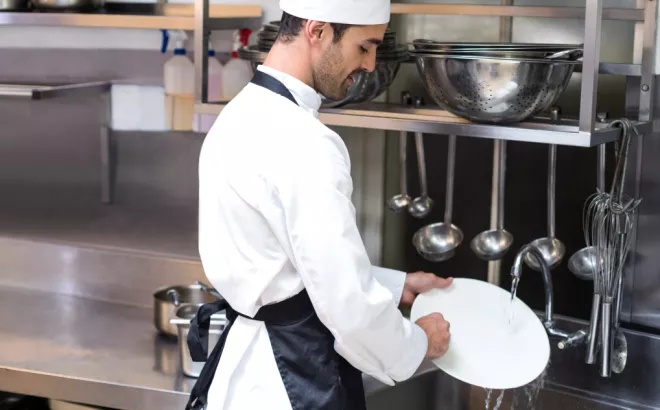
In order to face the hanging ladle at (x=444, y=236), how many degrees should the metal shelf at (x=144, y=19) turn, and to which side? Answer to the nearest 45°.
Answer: approximately 45° to its left

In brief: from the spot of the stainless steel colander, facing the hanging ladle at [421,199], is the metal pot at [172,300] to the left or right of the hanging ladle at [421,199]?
left

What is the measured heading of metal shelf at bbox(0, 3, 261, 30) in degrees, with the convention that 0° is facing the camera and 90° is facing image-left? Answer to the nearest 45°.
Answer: approximately 0°

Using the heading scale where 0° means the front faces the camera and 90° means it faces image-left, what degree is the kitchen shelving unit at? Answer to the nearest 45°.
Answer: approximately 45°

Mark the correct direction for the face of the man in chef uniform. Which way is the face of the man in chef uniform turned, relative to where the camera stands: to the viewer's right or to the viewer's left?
to the viewer's right

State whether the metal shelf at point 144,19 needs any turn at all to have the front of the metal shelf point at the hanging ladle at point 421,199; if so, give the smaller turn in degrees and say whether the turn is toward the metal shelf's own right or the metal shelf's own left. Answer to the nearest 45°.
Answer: approximately 45° to the metal shelf's own left
